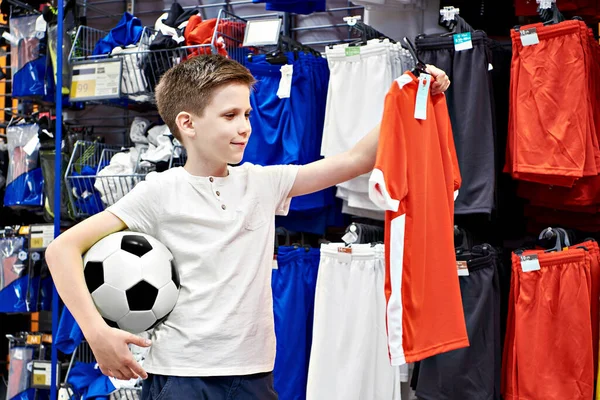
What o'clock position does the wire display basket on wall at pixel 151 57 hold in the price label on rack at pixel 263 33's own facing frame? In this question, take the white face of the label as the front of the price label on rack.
The wire display basket on wall is roughly at 4 o'clock from the price label on rack.

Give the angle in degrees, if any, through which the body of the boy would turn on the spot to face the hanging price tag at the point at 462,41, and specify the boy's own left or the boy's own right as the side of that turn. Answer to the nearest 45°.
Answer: approximately 90° to the boy's own left

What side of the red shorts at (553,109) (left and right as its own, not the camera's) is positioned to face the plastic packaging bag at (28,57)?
right

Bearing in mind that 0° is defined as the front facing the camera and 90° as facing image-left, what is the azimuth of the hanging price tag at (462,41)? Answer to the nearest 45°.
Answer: approximately 0°

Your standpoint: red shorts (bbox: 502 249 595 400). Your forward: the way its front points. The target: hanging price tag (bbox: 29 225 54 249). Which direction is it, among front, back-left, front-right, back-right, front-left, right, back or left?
right

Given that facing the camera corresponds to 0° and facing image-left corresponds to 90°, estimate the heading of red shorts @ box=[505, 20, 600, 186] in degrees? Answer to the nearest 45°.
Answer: approximately 0°
